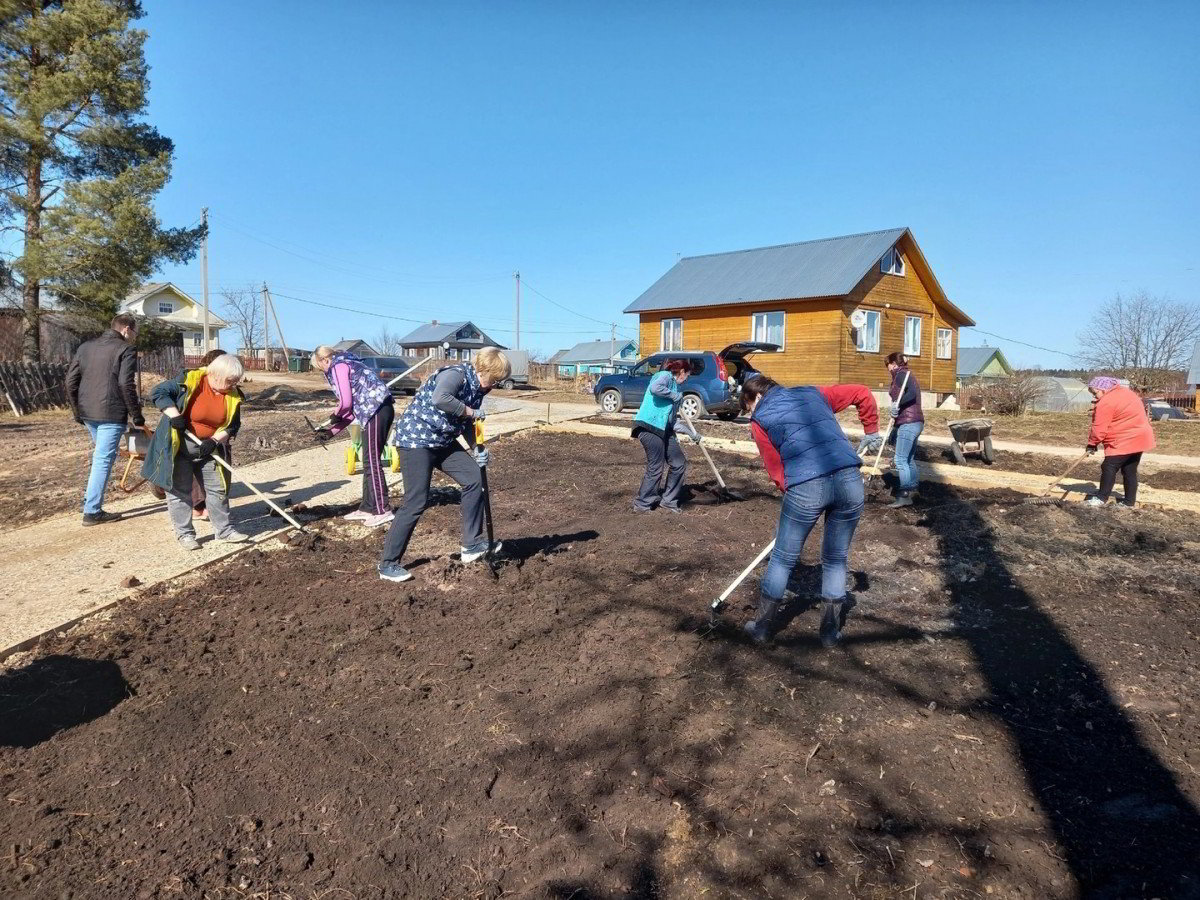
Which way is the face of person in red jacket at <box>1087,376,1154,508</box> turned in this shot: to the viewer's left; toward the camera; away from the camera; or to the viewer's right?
to the viewer's left

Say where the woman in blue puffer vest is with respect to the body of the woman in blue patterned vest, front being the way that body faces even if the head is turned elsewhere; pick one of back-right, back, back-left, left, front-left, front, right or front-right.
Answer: front-right

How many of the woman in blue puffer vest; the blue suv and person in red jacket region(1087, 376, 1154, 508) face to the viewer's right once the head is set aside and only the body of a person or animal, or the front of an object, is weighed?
0

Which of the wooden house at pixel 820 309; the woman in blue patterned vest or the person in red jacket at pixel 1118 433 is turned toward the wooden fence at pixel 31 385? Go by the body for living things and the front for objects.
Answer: the person in red jacket

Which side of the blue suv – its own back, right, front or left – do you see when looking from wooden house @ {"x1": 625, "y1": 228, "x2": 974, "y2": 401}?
right

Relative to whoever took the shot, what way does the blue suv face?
facing away from the viewer and to the left of the viewer

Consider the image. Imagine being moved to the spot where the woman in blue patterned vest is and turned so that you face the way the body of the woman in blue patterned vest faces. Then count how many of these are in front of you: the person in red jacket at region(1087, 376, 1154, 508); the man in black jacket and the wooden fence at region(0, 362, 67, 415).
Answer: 1

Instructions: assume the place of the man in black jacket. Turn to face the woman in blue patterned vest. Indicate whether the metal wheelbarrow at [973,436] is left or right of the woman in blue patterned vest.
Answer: left

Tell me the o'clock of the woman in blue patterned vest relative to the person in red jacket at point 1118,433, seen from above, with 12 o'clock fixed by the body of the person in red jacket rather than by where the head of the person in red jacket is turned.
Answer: The woman in blue patterned vest is roughly at 10 o'clock from the person in red jacket.

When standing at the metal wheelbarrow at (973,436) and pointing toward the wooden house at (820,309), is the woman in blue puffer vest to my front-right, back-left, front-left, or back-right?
back-left

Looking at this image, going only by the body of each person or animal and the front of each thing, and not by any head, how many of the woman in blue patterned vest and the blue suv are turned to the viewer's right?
1

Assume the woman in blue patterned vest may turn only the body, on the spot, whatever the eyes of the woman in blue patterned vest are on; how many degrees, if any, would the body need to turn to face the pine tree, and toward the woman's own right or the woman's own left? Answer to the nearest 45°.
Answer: approximately 135° to the woman's own left

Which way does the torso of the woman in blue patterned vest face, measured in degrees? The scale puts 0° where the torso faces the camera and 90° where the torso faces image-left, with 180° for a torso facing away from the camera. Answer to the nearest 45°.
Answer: approximately 270°

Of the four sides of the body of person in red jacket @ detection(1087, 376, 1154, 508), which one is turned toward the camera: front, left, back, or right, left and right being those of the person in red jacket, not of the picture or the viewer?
left

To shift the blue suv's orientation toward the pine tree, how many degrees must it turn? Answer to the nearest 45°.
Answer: approximately 45° to its left

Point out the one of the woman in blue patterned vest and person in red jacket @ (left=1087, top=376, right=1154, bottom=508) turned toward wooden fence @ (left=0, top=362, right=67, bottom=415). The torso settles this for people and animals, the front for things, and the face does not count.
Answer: the person in red jacket
